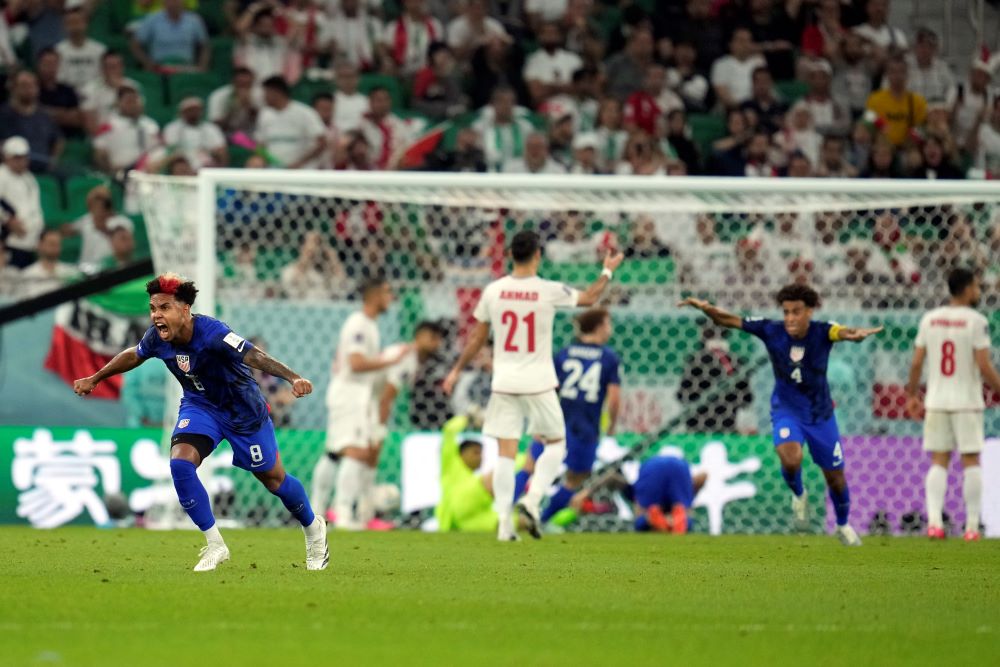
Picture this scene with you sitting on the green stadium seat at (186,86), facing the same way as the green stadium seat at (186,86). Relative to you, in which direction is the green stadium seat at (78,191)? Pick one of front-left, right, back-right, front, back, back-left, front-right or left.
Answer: front-right

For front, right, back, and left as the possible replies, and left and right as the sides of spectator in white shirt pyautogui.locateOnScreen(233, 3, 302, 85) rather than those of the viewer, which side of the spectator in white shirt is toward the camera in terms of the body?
front

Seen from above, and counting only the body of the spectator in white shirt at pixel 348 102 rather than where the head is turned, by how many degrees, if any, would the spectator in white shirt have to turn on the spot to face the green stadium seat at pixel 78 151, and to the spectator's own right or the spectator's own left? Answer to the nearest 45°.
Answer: approximately 90° to the spectator's own right

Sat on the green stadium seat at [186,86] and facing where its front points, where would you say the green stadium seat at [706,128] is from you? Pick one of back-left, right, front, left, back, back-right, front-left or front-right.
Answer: left

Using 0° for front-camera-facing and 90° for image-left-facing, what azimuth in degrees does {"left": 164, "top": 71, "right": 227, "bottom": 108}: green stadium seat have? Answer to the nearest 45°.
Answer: approximately 0°

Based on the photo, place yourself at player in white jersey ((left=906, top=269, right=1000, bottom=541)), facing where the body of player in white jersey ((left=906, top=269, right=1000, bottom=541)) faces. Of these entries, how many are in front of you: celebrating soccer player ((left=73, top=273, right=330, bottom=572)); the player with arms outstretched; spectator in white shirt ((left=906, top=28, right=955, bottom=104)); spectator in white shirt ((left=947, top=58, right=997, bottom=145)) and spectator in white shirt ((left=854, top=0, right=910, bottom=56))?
3

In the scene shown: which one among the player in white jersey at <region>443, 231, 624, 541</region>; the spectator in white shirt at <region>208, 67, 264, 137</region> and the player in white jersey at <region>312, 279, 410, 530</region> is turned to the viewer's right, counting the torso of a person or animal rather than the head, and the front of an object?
the player in white jersey at <region>312, 279, 410, 530</region>

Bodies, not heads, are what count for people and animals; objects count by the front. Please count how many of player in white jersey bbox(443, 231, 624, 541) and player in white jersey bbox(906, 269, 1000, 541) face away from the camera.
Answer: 2

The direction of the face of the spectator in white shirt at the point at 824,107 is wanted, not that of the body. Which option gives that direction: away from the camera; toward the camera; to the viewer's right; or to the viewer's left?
toward the camera

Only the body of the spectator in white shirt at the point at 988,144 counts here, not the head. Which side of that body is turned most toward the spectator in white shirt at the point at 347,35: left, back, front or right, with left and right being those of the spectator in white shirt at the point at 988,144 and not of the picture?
right

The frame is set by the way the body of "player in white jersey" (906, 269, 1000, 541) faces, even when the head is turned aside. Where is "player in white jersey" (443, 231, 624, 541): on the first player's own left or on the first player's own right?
on the first player's own left

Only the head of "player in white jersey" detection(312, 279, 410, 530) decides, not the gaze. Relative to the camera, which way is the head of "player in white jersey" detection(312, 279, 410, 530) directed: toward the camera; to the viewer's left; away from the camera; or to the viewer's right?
to the viewer's right

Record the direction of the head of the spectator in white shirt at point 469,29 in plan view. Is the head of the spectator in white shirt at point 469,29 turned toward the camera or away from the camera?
toward the camera

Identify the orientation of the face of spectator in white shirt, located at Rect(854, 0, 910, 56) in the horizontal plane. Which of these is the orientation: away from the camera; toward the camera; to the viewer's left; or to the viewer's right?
toward the camera

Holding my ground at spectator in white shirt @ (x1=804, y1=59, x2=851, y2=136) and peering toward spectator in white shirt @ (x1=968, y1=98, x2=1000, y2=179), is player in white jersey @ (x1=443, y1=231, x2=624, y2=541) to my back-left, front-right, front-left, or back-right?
back-right

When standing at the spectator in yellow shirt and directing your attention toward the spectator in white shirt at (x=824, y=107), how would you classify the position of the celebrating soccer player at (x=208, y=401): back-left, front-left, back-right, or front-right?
front-left

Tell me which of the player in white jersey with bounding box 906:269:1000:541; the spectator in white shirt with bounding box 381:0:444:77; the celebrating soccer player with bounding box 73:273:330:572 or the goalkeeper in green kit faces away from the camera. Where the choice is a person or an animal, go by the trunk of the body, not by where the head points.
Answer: the player in white jersey

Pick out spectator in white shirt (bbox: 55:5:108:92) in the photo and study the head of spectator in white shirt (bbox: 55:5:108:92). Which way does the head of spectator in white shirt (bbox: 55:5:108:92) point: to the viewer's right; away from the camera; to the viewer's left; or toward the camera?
toward the camera

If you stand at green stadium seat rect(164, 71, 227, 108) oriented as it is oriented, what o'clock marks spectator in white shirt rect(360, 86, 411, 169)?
The spectator in white shirt is roughly at 10 o'clock from the green stadium seat.

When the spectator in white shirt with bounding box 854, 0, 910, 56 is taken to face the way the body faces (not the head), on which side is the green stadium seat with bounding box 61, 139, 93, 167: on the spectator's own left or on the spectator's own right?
on the spectator's own right
